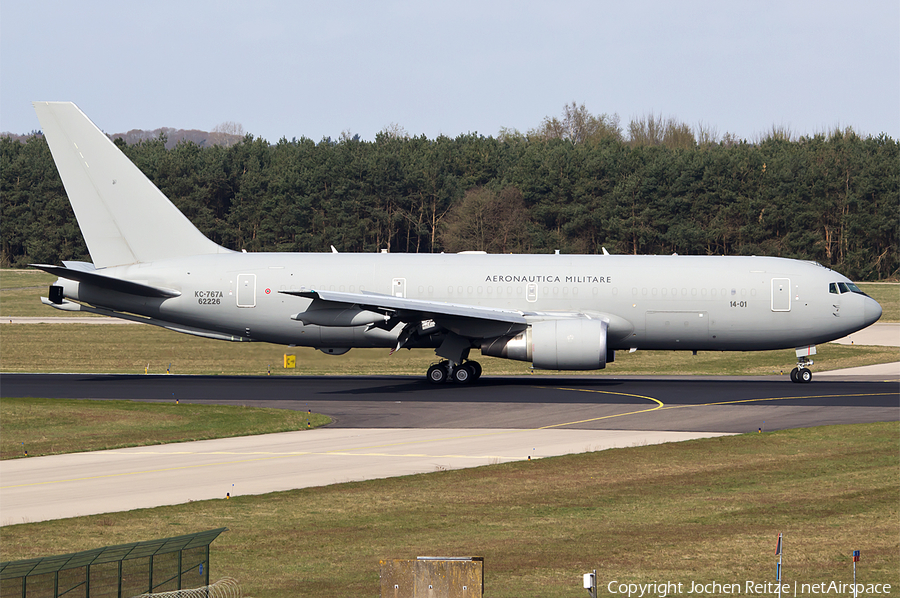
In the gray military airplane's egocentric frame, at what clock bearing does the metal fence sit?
The metal fence is roughly at 3 o'clock from the gray military airplane.

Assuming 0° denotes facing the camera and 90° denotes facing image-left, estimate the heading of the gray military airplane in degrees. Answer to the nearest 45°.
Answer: approximately 270°

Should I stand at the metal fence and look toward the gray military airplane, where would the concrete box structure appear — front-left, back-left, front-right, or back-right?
back-right

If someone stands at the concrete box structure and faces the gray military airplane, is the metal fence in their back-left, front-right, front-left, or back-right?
front-left

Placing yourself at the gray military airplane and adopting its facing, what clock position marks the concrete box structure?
The concrete box structure is roughly at 3 o'clock from the gray military airplane.
